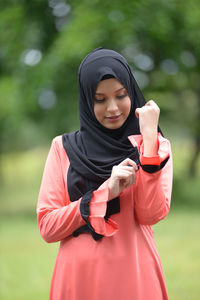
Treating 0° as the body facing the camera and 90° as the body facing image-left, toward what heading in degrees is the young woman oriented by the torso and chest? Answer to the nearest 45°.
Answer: approximately 0°
